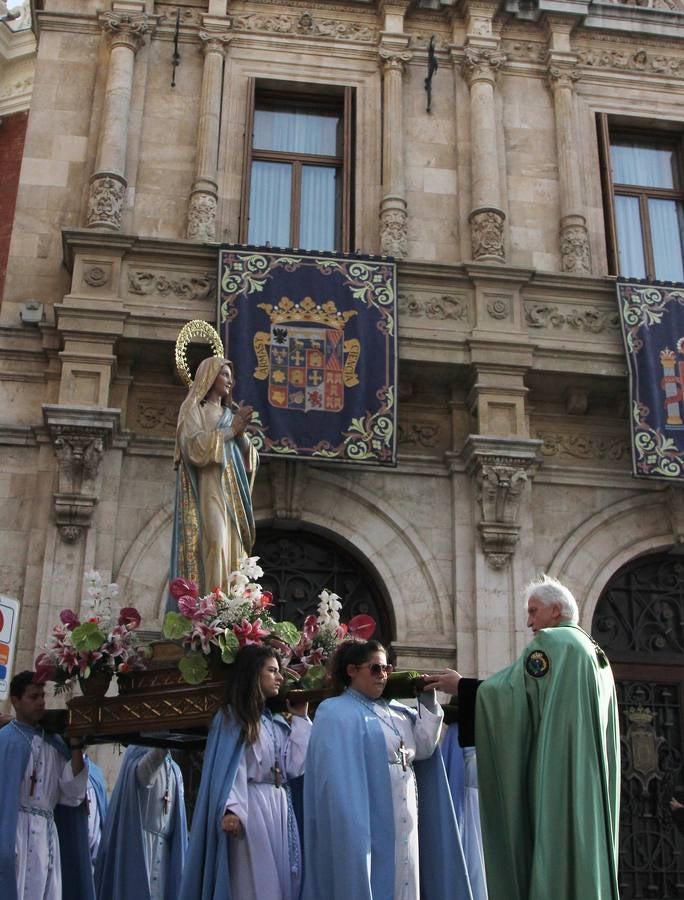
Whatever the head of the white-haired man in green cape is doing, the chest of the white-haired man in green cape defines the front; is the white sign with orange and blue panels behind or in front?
in front

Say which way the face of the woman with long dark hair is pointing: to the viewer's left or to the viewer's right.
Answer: to the viewer's right

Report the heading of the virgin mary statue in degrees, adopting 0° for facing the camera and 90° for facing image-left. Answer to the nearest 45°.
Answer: approximately 315°

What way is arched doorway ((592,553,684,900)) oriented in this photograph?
toward the camera

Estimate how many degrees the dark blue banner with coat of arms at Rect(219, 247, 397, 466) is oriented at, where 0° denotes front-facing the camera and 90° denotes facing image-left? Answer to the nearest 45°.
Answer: approximately 0°

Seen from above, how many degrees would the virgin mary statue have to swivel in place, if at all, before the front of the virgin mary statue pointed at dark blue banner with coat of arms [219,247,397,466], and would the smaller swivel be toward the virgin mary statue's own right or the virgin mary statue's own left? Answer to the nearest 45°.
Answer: approximately 135° to the virgin mary statue's own left

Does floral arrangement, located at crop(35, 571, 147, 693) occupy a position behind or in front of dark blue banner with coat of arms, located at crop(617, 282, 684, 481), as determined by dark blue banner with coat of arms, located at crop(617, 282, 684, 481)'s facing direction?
in front
